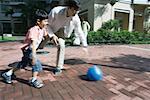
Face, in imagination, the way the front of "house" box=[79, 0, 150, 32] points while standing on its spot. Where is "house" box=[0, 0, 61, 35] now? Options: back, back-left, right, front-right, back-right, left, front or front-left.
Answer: back-right

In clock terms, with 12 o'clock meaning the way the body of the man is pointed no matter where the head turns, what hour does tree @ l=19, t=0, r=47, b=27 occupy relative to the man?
The tree is roughly at 7 o'clock from the man.

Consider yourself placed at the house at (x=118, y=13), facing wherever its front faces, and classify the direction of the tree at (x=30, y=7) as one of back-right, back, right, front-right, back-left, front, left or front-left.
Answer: back-right

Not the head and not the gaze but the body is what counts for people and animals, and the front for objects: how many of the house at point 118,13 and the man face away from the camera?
0

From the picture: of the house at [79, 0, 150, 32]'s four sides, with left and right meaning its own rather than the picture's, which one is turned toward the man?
front

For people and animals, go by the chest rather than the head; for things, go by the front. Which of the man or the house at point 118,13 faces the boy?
the house

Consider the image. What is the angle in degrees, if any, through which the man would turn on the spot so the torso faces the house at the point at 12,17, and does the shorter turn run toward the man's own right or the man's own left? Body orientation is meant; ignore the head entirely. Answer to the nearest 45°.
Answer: approximately 135° to the man's own left

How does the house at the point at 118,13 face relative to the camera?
toward the camera

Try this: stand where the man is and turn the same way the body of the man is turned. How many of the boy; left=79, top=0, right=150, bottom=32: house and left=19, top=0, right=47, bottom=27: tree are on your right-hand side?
1

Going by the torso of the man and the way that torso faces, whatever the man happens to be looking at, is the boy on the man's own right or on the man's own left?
on the man's own right
